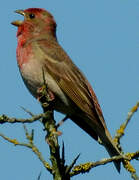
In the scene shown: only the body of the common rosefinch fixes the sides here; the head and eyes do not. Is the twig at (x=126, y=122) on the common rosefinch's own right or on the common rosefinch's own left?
on the common rosefinch's own left

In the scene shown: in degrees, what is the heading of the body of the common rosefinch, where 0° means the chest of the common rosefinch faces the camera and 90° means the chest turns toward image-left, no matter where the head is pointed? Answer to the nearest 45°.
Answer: approximately 90°
